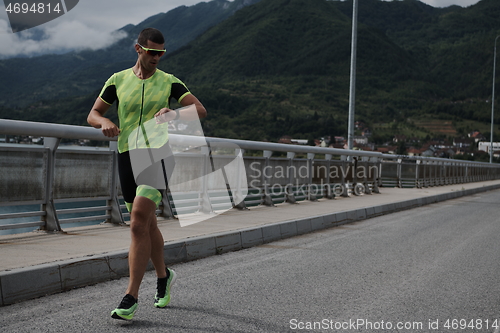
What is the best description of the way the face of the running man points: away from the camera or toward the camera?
toward the camera

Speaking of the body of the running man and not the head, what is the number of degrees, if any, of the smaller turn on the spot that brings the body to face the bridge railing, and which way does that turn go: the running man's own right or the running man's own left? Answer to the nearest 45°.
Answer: approximately 180°

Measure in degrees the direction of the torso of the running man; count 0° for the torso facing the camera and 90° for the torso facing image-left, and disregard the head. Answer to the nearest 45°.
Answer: approximately 0°
